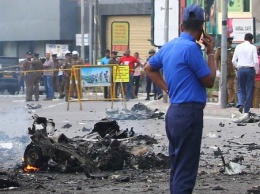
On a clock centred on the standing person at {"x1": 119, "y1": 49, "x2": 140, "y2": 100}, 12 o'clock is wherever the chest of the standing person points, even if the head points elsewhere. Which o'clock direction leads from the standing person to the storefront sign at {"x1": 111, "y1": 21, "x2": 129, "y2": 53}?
The storefront sign is roughly at 6 o'clock from the standing person.

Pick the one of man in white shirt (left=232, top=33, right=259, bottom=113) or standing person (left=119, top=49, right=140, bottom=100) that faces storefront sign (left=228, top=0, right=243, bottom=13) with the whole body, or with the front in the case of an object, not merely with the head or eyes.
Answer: the man in white shirt

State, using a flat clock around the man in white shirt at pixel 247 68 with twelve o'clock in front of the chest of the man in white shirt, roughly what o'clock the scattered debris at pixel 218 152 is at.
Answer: The scattered debris is roughly at 6 o'clock from the man in white shirt.

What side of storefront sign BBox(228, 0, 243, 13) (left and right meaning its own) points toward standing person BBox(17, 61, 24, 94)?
right

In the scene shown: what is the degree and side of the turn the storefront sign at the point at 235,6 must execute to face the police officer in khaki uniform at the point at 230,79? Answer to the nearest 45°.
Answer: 0° — it already faces them

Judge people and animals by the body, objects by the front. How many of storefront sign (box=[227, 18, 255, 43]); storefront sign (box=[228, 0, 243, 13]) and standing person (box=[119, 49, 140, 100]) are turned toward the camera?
3

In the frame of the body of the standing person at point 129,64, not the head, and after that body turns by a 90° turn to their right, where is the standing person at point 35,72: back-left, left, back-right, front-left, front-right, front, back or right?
front

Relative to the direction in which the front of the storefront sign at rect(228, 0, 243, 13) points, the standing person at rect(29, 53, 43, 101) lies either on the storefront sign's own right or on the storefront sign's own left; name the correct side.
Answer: on the storefront sign's own right

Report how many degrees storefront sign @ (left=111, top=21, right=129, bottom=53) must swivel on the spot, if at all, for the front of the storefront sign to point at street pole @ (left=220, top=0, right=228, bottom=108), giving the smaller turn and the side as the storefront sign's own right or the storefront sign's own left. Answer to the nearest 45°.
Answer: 0° — it already faces it

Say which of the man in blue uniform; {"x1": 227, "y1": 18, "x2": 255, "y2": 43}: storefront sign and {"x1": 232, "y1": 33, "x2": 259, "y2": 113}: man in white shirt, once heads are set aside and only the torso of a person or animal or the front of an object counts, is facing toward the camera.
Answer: the storefront sign

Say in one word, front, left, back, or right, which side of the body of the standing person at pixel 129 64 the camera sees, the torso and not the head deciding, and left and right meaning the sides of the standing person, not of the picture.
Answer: front

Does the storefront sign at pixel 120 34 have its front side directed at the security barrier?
yes

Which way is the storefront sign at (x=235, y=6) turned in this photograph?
toward the camera

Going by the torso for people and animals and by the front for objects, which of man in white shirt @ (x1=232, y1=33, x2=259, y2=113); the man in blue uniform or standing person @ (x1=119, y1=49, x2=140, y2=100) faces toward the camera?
the standing person

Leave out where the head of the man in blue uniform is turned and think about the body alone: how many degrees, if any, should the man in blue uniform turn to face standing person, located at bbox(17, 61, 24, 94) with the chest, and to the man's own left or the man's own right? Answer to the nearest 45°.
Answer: approximately 45° to the man's own left

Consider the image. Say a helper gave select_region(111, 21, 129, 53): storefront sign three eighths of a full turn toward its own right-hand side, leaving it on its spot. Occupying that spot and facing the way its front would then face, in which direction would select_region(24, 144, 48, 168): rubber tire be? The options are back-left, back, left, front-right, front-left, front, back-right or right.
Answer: back-left

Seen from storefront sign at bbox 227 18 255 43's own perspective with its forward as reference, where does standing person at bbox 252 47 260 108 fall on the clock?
The standing person is roughly at 12 o'clock from the storefront sign.
